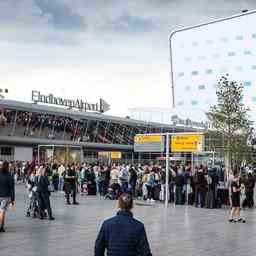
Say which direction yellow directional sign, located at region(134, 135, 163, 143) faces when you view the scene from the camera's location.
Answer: facing the viewer

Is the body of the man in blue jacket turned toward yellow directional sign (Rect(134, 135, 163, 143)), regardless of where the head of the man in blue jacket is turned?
yes

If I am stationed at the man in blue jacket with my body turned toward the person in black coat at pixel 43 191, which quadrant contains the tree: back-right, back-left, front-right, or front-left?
front-right

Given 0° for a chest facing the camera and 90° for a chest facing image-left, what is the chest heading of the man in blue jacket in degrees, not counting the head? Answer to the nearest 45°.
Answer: approximately 180°

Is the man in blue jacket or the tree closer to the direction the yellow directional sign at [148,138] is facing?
the man in blue jacket

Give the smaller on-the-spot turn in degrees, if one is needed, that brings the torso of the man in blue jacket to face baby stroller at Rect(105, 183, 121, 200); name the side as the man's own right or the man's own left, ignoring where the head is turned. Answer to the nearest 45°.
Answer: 0° — they already face it

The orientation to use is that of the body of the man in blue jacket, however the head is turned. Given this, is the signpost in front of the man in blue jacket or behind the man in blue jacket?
in front

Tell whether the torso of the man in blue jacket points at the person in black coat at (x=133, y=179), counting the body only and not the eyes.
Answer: yes

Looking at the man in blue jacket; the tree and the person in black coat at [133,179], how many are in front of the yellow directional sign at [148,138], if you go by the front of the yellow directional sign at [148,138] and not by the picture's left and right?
1
